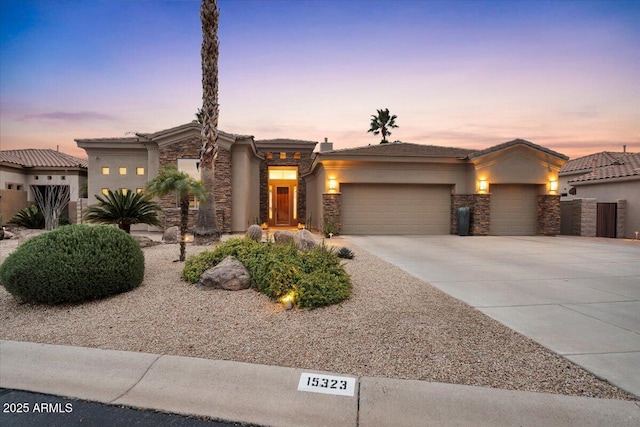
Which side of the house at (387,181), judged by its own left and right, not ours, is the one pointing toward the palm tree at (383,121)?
back

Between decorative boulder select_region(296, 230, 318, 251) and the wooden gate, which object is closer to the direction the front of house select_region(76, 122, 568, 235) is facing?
the decorative boulder

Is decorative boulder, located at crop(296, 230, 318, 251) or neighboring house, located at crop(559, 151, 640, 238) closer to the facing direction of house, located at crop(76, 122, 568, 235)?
the decorative boulder

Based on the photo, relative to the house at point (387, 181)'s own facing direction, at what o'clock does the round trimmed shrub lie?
The round trimmed shrub is roughly at 1 o'clock from the house.

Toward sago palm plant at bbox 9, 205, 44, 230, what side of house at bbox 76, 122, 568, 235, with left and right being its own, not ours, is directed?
right

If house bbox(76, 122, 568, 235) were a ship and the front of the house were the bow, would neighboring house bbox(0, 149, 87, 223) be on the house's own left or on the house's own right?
on the house's own right

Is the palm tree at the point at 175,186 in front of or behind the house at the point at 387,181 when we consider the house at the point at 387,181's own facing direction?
in front

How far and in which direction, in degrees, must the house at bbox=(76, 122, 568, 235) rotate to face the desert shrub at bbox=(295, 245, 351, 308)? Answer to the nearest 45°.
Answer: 0° — it already faces it

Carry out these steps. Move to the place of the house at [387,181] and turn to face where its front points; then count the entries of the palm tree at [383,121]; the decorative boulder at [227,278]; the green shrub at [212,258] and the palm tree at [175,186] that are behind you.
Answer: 1

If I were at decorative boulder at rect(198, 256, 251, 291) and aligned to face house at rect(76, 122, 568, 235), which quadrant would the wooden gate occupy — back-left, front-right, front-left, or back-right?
front-right

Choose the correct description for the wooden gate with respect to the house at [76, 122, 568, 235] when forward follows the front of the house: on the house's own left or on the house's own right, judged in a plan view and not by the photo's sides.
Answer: on the house's own left

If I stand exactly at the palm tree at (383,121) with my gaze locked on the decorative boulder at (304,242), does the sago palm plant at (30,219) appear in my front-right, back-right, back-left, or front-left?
front-right

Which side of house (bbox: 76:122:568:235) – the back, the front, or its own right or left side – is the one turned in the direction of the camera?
front

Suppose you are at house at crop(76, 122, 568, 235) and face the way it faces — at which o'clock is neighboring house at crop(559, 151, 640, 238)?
The neighboring house is roughly at 9 o'clock from the house.

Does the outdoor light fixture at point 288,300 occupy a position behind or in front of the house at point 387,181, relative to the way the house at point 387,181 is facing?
in front
